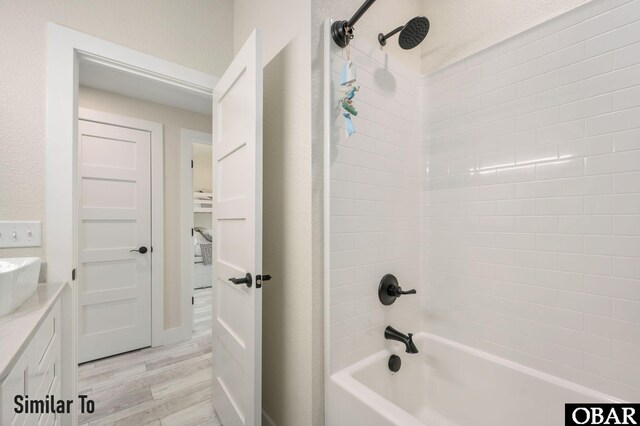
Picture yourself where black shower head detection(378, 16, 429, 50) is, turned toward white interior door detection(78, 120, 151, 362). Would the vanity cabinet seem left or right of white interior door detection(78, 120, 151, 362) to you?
left

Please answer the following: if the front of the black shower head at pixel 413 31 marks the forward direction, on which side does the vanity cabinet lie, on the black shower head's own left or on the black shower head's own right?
on the black shower head's own right

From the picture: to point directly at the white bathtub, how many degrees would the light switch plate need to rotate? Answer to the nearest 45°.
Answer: approximately 45° to its left

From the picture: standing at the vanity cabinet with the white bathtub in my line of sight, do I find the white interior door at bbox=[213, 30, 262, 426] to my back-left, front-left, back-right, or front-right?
front-left

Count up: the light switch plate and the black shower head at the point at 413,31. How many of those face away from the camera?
0

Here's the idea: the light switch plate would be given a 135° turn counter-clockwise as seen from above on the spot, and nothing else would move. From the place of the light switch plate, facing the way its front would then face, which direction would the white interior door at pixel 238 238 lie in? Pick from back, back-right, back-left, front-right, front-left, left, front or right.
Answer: right

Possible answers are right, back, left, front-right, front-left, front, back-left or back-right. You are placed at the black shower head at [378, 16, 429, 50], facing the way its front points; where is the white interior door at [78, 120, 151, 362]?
back-right

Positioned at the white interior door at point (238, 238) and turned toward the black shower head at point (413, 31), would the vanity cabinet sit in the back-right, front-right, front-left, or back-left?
back-right

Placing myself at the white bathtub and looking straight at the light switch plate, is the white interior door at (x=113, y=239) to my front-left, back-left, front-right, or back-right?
front-right

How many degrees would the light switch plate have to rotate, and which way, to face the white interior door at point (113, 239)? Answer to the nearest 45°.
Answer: approximately 135° to its left

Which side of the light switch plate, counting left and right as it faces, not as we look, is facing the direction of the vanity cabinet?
front

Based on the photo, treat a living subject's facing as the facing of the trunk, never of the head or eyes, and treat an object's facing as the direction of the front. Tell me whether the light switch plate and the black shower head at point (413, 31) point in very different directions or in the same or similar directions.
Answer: same or similar directions

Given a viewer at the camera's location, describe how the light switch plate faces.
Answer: facing the viewer

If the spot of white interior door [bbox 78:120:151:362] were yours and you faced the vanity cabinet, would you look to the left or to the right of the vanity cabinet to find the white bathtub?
left
